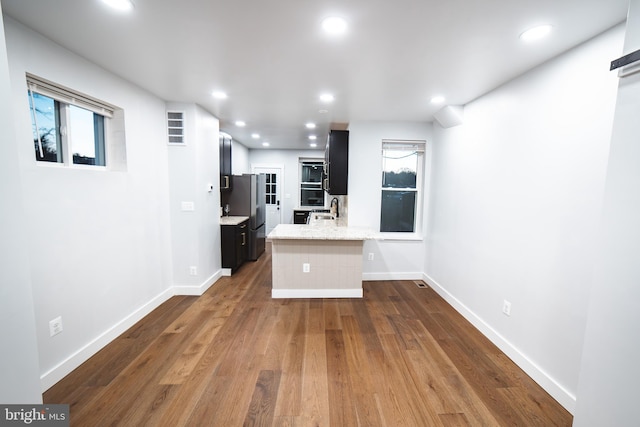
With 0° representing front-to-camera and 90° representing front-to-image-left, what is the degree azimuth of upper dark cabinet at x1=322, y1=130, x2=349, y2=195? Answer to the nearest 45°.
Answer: approximately 90°

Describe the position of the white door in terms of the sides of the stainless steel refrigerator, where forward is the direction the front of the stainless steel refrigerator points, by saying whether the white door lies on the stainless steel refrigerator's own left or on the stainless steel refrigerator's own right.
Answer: on the stainless steel refrigerator's own left

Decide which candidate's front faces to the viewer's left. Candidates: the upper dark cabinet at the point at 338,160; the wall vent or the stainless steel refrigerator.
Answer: the upper dark cabinet

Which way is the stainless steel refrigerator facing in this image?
to the viewer's right

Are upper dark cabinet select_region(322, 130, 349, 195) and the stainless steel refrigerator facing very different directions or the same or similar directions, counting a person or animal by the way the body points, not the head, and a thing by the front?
very different directions

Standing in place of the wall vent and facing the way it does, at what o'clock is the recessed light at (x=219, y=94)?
The recessed light is roughly at 11 o'clock from the wall vent.

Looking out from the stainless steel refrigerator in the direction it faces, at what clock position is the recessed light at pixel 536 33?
The recessed light is roughly at 2 o'clock from the stainless steel refrigerator.
